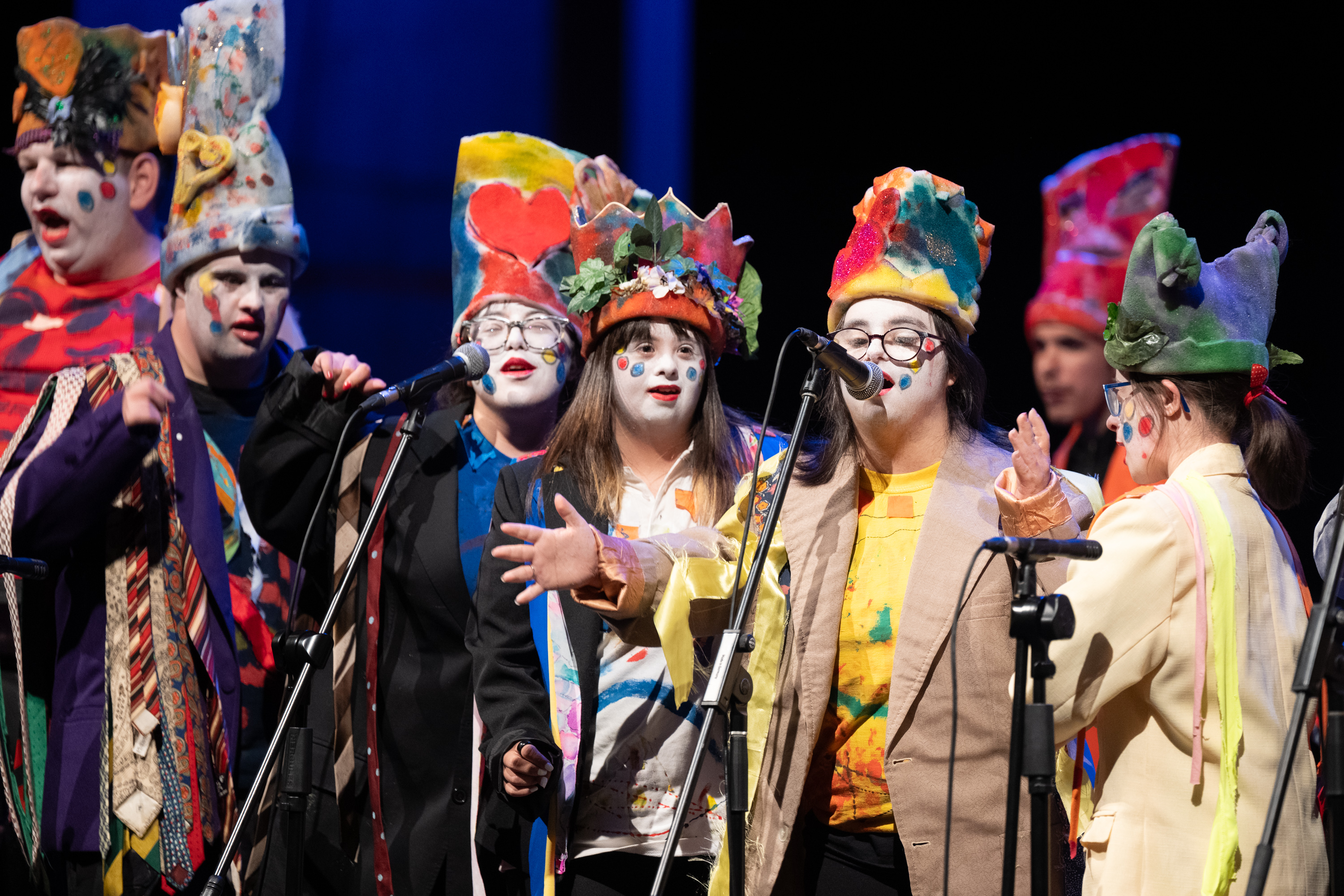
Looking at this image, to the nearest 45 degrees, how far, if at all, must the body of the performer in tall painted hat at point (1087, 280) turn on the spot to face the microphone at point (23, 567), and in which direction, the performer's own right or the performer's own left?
0° — they already face it

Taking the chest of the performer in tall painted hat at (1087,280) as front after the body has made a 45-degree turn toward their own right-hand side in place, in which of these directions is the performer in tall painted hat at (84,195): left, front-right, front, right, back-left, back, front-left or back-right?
front

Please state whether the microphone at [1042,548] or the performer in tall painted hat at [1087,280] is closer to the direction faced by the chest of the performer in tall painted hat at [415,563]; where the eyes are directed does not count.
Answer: the microphone

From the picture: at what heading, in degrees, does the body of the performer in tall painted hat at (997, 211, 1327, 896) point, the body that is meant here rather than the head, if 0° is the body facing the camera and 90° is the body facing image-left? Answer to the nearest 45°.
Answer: approximately 135°

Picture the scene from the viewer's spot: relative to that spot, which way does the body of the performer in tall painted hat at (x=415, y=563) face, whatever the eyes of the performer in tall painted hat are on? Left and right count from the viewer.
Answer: facing the viewer and to the right of the viewer

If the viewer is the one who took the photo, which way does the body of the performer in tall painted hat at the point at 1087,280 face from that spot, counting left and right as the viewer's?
facing the viewer and to the left of the viewer

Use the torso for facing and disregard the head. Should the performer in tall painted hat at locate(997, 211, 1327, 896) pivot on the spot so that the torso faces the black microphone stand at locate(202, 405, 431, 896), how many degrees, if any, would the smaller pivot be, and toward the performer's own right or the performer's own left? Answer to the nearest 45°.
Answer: approximately 45° to the performer's own left
